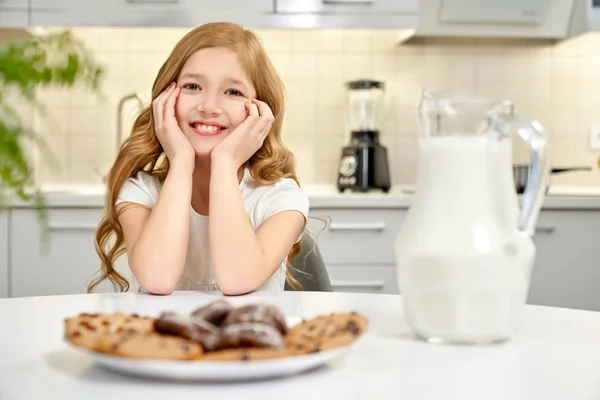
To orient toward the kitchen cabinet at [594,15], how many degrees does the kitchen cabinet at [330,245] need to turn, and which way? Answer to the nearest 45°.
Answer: approximately 90° to its left

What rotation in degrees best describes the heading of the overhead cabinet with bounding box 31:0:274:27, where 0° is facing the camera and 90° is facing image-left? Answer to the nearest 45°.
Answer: approximately 0°

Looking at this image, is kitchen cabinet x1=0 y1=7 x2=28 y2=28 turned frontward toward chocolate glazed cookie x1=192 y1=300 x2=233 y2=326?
yes

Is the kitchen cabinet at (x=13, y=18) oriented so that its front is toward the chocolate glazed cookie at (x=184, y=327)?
yes

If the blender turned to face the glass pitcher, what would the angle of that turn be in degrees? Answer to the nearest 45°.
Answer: approximately 45° to its left

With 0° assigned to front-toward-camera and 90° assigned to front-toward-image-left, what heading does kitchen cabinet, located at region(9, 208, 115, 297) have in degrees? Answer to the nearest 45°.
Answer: approximately 0°

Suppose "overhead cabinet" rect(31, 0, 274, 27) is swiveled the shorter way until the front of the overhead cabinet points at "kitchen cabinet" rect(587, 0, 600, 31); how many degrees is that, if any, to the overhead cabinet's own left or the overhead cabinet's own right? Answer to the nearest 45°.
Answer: approximately 90° to the overhead cabinet's own left
